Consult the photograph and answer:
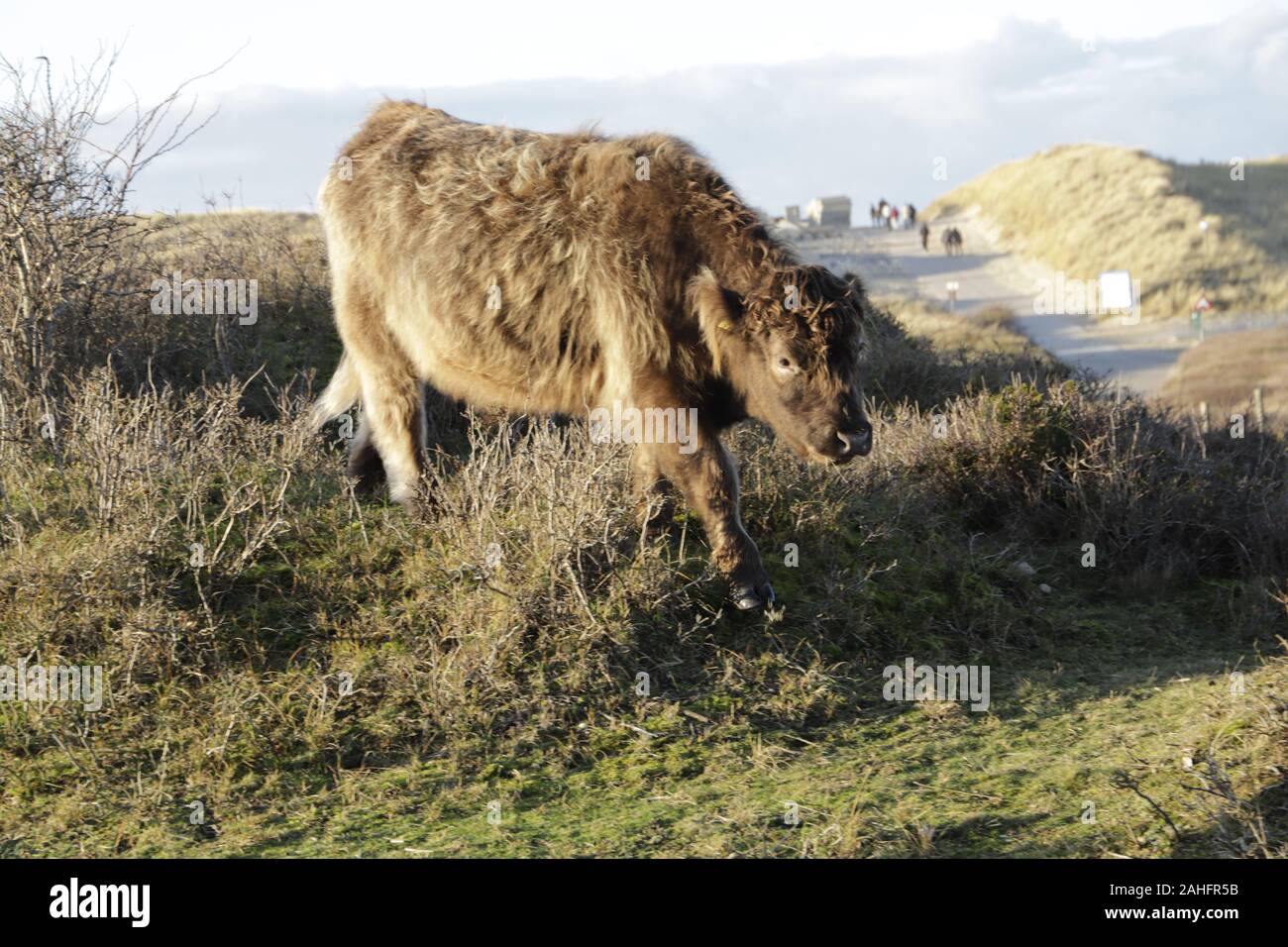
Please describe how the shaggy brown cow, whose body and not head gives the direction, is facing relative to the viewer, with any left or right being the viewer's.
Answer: facing the viewer and to the right of the viewer
